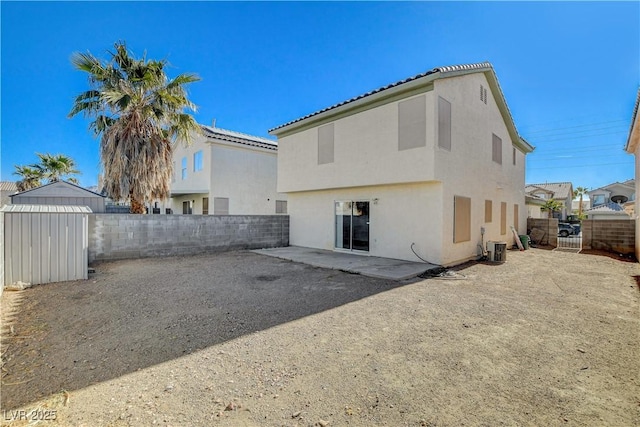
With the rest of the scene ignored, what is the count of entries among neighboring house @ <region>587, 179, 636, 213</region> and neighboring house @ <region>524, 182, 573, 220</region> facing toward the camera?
2

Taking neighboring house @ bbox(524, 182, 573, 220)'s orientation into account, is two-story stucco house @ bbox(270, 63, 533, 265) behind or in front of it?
in front

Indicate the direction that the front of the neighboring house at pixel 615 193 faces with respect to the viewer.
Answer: facing the viewer

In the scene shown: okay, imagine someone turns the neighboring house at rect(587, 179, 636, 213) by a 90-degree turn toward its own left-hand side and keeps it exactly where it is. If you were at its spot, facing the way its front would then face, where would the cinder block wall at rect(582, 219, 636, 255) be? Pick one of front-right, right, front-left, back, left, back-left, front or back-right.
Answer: right

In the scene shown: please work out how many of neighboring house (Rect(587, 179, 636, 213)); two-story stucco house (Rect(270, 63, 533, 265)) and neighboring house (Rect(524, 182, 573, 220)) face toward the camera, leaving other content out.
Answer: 2

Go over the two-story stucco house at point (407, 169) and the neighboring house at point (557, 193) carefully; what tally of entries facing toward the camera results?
1

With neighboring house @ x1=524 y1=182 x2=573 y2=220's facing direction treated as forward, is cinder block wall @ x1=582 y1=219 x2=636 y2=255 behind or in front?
in front

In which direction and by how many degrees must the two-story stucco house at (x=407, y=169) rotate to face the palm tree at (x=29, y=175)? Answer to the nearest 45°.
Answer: approximately 135° to its left

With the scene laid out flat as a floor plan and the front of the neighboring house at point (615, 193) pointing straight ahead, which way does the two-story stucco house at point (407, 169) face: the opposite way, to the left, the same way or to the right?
the opposite way
